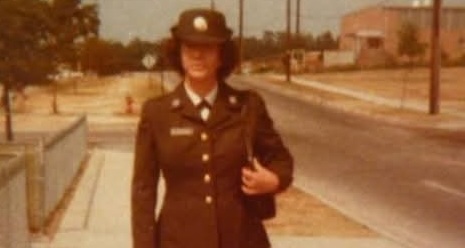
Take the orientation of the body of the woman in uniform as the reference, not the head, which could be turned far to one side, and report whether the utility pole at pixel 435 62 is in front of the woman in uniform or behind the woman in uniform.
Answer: behind

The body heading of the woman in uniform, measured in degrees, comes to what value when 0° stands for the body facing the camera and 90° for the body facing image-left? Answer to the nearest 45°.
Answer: approximately 0°

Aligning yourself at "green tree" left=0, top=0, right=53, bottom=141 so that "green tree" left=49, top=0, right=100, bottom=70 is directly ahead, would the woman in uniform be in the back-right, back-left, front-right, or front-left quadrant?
back-right

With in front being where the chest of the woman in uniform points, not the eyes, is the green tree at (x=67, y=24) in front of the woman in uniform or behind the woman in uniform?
behind
